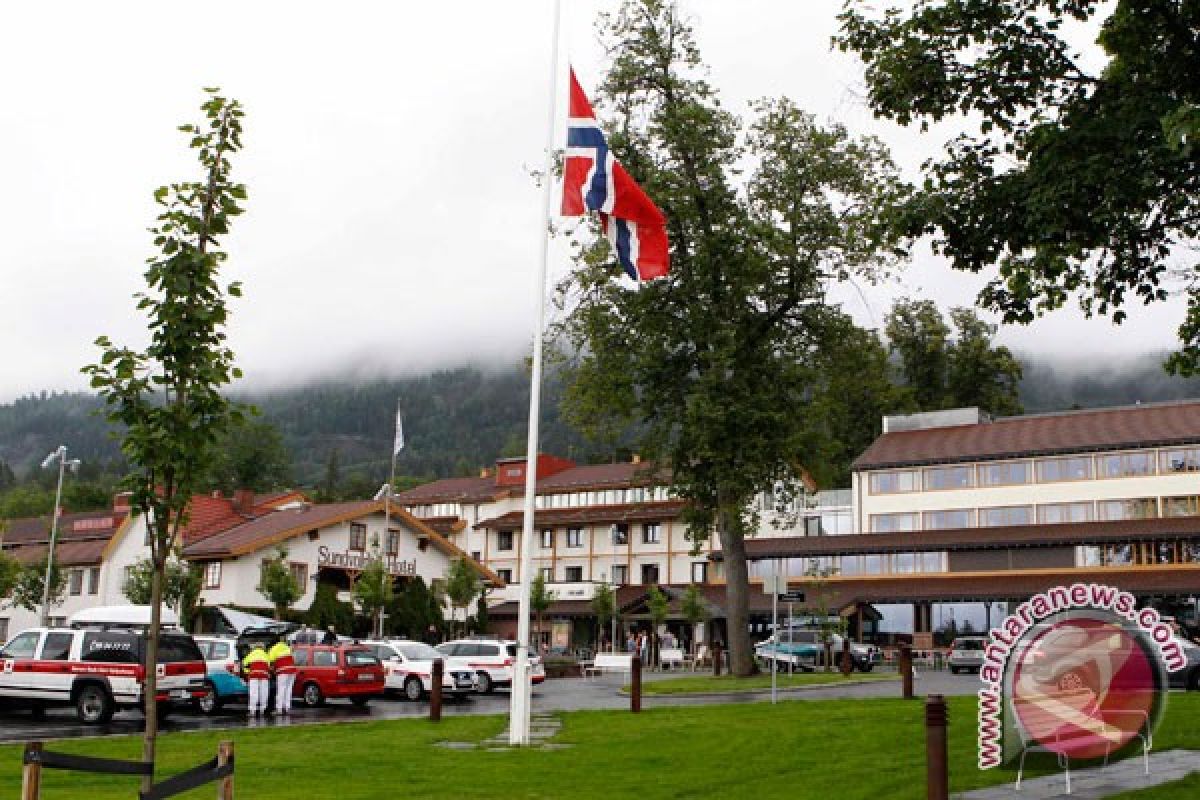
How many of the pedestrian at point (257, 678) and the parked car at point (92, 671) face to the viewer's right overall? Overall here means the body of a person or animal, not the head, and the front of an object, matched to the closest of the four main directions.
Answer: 0

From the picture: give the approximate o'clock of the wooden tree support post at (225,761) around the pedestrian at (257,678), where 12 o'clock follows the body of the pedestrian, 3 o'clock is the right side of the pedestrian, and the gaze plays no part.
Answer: The wooden tree support post is roughly at 6 o'clock from the pedestrian.

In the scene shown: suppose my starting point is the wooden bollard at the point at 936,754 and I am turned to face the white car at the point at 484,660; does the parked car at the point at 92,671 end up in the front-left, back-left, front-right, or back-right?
front-left

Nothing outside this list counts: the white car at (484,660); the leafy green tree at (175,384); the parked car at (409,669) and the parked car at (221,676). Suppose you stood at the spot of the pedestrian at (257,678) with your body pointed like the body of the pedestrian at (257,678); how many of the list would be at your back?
1

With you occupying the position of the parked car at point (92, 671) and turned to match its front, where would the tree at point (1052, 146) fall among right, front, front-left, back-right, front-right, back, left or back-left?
back

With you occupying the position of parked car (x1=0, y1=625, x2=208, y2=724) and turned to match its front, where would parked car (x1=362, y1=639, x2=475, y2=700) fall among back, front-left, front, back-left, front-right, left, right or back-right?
right

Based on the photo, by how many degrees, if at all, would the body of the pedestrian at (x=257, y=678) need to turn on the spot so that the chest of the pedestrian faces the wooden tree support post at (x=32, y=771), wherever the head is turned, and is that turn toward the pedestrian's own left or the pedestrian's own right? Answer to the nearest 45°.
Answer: approximately 180°

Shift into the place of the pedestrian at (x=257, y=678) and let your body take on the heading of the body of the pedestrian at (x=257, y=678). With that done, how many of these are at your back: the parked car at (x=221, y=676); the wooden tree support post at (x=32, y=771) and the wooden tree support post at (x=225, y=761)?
2

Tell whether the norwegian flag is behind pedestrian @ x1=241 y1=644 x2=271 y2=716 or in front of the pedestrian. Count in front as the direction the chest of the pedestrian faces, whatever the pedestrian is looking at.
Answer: behind

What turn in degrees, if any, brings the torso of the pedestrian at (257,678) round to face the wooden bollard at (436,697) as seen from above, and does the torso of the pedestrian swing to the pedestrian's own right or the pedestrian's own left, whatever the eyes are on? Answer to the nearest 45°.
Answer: approximately 135° to the pedestrian's own right

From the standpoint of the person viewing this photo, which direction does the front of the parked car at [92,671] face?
facing away from the viewer and to the left of the viewer

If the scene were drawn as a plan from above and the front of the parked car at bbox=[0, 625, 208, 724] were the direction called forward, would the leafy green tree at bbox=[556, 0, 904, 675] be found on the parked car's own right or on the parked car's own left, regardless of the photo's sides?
on the parked car's own right

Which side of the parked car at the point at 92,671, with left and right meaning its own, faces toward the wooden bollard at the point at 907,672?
back

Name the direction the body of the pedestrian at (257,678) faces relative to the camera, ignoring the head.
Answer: away from the camera
